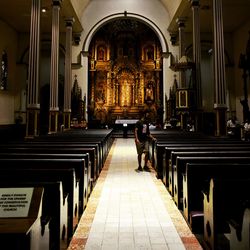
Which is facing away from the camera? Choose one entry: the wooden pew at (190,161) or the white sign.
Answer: the wooden pew

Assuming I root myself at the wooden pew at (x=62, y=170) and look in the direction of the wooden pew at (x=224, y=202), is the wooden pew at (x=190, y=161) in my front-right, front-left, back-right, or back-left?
front-left

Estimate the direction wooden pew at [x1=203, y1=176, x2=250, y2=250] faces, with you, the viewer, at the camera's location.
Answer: facing away from the viewer

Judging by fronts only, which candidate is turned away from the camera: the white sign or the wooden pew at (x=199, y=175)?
the wooden pew

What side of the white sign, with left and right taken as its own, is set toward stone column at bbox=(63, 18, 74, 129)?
back

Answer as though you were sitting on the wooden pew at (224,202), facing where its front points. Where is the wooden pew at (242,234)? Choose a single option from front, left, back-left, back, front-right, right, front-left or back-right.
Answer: back

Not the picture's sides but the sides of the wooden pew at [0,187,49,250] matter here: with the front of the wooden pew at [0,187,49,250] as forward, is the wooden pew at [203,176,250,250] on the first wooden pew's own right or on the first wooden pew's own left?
on the first wooden pew's own right

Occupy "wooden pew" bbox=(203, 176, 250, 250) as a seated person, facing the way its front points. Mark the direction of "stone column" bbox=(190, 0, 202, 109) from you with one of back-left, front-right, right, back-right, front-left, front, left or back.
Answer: front

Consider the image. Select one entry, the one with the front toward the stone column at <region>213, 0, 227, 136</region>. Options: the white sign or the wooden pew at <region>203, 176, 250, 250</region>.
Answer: the wooden pew

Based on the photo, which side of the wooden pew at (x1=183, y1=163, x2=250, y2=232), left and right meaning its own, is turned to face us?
back

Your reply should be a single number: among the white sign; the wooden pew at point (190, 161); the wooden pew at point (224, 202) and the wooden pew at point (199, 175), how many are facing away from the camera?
3

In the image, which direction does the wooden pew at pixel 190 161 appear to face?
away from the camera

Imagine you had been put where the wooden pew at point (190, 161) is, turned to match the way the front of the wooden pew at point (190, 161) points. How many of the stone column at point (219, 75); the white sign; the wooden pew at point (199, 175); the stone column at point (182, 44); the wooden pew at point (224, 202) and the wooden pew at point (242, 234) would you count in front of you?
2

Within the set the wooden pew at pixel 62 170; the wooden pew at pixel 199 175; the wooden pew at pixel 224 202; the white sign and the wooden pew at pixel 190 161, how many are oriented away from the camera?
4

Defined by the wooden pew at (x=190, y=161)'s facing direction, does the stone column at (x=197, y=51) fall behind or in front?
in front

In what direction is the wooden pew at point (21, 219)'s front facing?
away from the camera

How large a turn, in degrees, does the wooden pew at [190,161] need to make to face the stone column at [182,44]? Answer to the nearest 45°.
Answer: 0° — it already faces it
